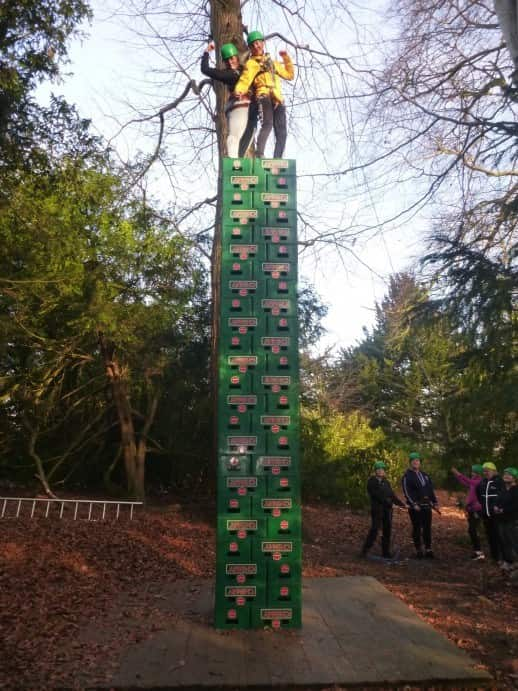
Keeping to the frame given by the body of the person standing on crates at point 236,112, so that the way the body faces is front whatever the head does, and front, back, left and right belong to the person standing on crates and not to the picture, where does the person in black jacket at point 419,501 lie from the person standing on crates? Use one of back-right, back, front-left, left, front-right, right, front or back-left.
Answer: left

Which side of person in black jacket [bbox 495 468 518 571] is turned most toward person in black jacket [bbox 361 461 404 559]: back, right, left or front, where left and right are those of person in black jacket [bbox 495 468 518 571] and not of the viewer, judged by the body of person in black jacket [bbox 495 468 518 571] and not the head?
right

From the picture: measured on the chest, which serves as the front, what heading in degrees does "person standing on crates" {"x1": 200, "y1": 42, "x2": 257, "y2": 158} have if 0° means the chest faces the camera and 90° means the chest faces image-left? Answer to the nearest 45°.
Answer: approximately 315°

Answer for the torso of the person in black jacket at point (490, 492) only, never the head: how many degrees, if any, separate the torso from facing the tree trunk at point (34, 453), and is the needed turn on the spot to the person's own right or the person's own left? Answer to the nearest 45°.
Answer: approximately 45° to the person's own right

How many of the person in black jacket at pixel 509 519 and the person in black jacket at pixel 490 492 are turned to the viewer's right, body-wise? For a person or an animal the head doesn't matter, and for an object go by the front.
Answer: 0

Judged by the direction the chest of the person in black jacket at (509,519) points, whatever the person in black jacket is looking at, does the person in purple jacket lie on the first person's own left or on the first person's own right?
on the first person's own right

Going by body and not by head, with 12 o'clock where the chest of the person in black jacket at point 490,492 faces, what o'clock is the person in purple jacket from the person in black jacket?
The person in purple jacket is roughly at 4 o'clock from the person in black jacket.

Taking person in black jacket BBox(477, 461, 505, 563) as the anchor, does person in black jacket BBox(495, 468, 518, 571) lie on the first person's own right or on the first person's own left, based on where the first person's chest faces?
on the first person's own left

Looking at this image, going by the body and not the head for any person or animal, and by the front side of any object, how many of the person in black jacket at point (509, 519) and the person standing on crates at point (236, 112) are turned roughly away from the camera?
0

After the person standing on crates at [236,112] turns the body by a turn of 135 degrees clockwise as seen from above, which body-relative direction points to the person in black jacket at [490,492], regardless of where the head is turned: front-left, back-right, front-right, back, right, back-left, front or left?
back-right

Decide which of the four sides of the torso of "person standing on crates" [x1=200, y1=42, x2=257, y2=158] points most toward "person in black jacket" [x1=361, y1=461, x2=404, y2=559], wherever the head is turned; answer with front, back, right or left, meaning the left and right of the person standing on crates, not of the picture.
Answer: left

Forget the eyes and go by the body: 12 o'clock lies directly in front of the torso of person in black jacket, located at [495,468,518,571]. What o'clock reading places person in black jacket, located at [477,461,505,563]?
person in black jacket, located at [477,461,505,563] is roughly at 4 o'clock from person in black jacket, located at [495,468,518,571].

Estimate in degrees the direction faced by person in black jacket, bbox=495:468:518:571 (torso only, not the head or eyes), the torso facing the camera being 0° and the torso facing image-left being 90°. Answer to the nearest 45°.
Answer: approximately 45°
